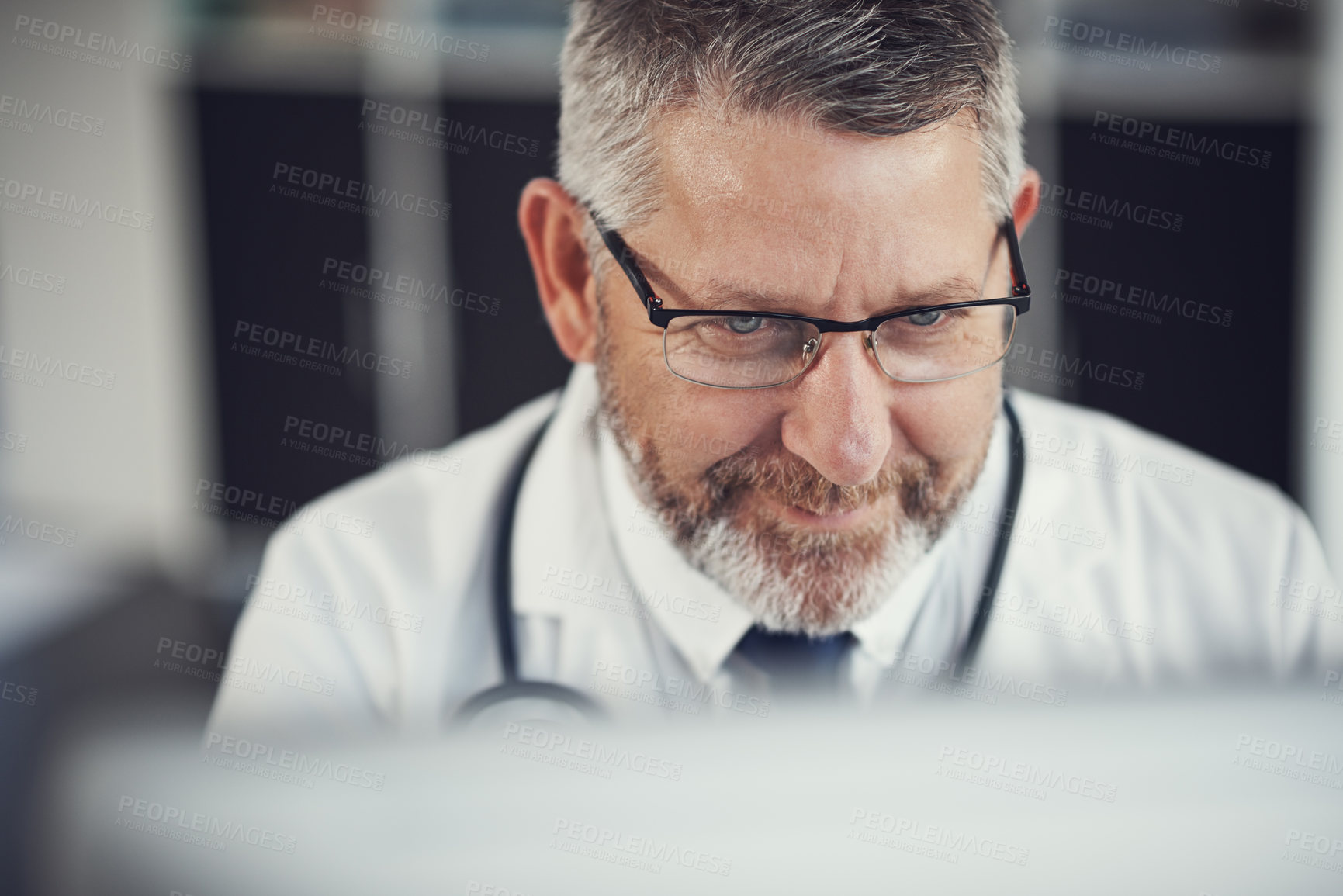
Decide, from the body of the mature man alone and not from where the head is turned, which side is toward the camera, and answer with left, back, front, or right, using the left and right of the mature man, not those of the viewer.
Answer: front
